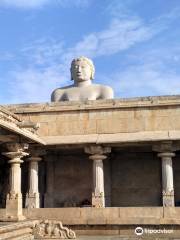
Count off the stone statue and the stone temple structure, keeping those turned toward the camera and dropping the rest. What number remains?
2

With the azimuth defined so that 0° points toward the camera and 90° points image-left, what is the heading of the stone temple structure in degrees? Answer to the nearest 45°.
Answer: approximately 0°

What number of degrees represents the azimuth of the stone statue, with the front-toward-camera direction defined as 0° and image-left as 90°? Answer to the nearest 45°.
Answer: approximately 0°
